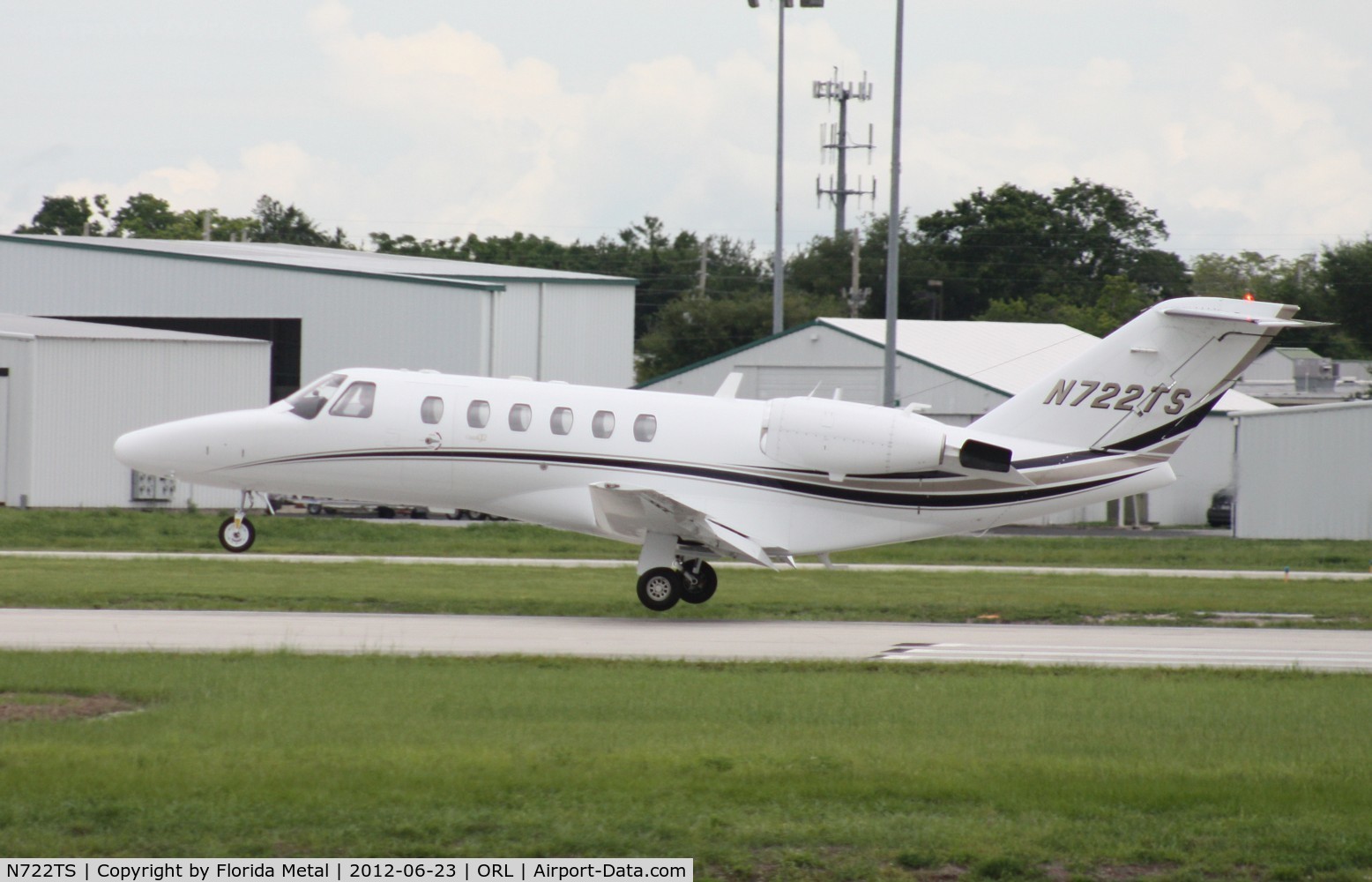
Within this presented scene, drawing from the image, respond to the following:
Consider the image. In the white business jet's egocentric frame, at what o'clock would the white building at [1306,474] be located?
The white building is roughly at 4 o'clock from the white business jet.

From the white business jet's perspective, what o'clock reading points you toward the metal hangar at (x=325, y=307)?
The metal hangar is roughly at 2 o'clock from the white business jet.

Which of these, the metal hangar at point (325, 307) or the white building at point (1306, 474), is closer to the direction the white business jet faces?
the metal hangar

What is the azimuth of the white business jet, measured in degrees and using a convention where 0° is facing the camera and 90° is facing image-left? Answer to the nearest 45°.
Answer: approximately 90°

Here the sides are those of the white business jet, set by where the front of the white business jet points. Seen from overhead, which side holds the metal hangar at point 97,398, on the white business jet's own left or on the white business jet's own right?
on the white business jet's own right

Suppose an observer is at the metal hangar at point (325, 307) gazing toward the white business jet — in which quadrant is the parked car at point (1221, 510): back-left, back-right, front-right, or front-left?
front-left
